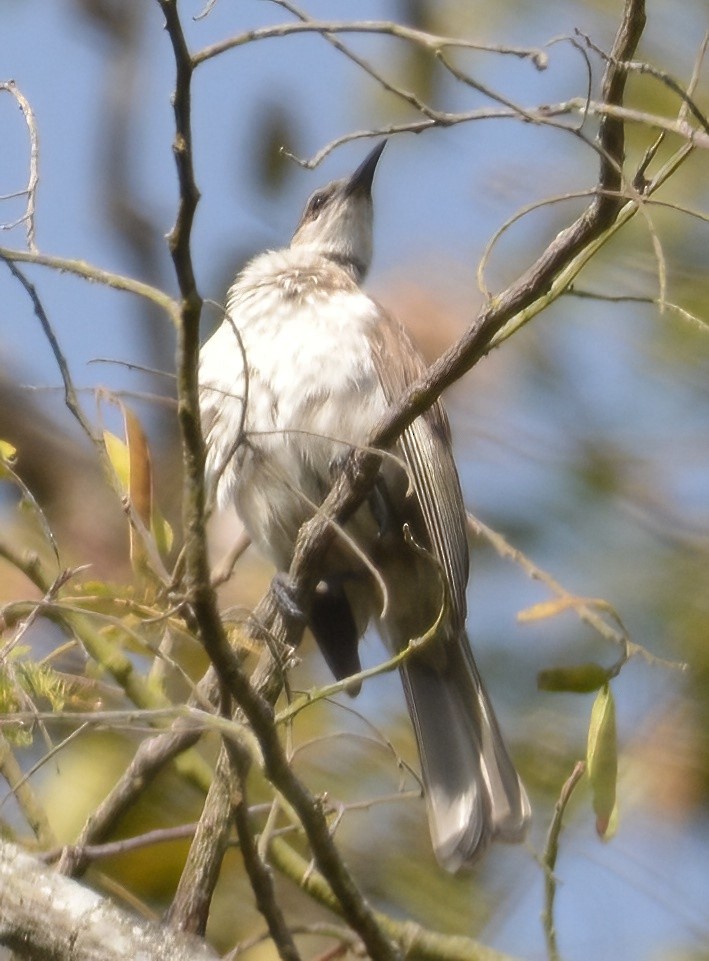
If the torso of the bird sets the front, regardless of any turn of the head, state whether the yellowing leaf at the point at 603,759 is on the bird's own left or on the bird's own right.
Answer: on the bird's own left

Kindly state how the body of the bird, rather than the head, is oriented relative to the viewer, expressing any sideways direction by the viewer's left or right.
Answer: facing the viewer and to the left of the viewer

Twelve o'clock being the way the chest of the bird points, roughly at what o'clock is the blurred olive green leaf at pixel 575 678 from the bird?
The blurred olive green leaf is roughly at 8 o'clock from the bird.

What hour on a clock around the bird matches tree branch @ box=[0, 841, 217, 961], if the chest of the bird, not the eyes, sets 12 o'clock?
The tree branch is roughly at 1 o'clock from the bird.

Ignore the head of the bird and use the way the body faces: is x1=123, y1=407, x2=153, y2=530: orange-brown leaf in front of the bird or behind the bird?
in front

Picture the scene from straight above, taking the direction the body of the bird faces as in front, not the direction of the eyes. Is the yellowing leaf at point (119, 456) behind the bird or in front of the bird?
in front
